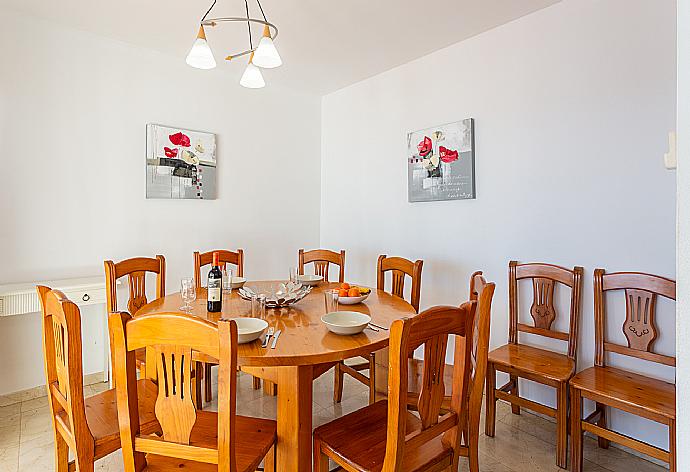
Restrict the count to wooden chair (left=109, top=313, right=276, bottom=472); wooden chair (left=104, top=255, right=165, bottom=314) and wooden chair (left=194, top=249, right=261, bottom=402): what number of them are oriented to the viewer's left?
0

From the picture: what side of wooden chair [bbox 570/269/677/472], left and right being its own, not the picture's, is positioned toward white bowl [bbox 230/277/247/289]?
right

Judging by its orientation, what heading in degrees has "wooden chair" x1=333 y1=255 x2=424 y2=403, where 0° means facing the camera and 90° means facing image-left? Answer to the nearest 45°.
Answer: approximately 45°

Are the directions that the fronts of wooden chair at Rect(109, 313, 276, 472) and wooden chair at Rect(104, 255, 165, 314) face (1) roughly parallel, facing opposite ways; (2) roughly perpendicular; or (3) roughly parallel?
roughly perpendicular

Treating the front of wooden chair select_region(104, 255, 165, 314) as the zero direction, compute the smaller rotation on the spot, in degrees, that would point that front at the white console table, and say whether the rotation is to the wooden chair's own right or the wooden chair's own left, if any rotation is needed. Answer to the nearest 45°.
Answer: approximately 180°

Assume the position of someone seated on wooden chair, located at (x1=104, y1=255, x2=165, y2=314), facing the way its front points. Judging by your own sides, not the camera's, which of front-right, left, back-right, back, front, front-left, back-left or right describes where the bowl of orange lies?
front

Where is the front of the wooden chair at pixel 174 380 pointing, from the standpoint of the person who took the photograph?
facing away from the viewer and to the right of the viewer

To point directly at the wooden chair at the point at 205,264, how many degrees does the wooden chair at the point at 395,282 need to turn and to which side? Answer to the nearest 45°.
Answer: approximately 45° to its right

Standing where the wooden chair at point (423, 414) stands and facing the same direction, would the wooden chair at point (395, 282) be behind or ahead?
ahead

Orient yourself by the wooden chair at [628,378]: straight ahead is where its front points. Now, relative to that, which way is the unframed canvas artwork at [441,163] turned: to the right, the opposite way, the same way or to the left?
the same way

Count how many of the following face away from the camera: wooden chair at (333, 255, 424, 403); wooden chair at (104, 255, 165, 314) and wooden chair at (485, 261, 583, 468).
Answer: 0

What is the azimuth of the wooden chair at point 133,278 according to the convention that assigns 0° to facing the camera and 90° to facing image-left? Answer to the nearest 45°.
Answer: approximately 315°

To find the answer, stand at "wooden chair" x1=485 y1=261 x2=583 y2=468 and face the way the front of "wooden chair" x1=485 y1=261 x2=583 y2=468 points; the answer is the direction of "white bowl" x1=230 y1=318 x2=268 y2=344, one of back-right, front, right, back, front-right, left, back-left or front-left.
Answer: front

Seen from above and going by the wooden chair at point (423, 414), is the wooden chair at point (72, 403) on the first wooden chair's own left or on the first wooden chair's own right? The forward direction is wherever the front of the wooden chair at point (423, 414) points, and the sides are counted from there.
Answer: on the first wooden chair's own left

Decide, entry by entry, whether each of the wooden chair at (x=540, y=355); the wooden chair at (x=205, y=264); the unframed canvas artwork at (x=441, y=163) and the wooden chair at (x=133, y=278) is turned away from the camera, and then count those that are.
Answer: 0

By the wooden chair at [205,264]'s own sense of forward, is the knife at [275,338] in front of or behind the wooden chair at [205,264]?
in front

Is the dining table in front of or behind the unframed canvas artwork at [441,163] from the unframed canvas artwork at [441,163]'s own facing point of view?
in front

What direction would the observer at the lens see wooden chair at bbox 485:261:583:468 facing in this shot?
facing the viewer and to the left of the viewer
